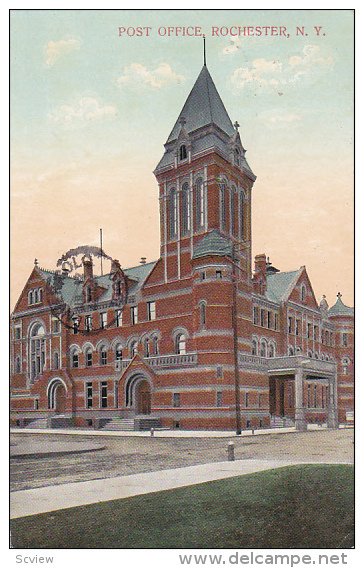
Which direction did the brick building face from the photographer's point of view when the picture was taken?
facing the viewer and to the left of the viewer
